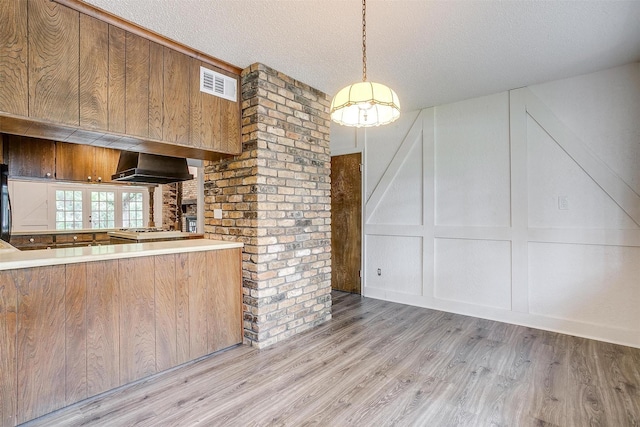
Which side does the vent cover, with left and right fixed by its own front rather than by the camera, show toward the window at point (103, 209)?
back

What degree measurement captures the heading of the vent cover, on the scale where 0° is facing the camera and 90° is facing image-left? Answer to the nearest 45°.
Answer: approximately 315°

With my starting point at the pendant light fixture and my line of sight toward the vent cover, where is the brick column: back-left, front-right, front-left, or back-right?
front-right

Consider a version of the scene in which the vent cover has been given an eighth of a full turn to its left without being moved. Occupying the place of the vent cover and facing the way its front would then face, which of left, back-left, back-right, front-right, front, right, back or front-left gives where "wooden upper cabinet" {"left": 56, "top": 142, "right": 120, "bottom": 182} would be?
back-left

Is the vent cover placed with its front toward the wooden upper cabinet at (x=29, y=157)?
no

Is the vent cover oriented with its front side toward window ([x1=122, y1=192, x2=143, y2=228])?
no

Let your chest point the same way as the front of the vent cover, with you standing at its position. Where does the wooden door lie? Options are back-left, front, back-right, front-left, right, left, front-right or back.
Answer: left

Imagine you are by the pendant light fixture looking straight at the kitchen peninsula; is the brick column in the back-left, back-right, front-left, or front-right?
front-right

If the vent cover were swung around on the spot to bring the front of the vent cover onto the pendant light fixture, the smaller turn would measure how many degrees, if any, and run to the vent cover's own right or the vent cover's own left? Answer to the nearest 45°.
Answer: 0° — it already faces it

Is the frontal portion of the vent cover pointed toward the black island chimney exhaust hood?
no

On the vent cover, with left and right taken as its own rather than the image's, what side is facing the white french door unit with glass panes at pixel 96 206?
back

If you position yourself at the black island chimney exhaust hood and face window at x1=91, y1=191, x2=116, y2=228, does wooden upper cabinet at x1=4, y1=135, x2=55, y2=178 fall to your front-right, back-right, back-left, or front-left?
front-left
